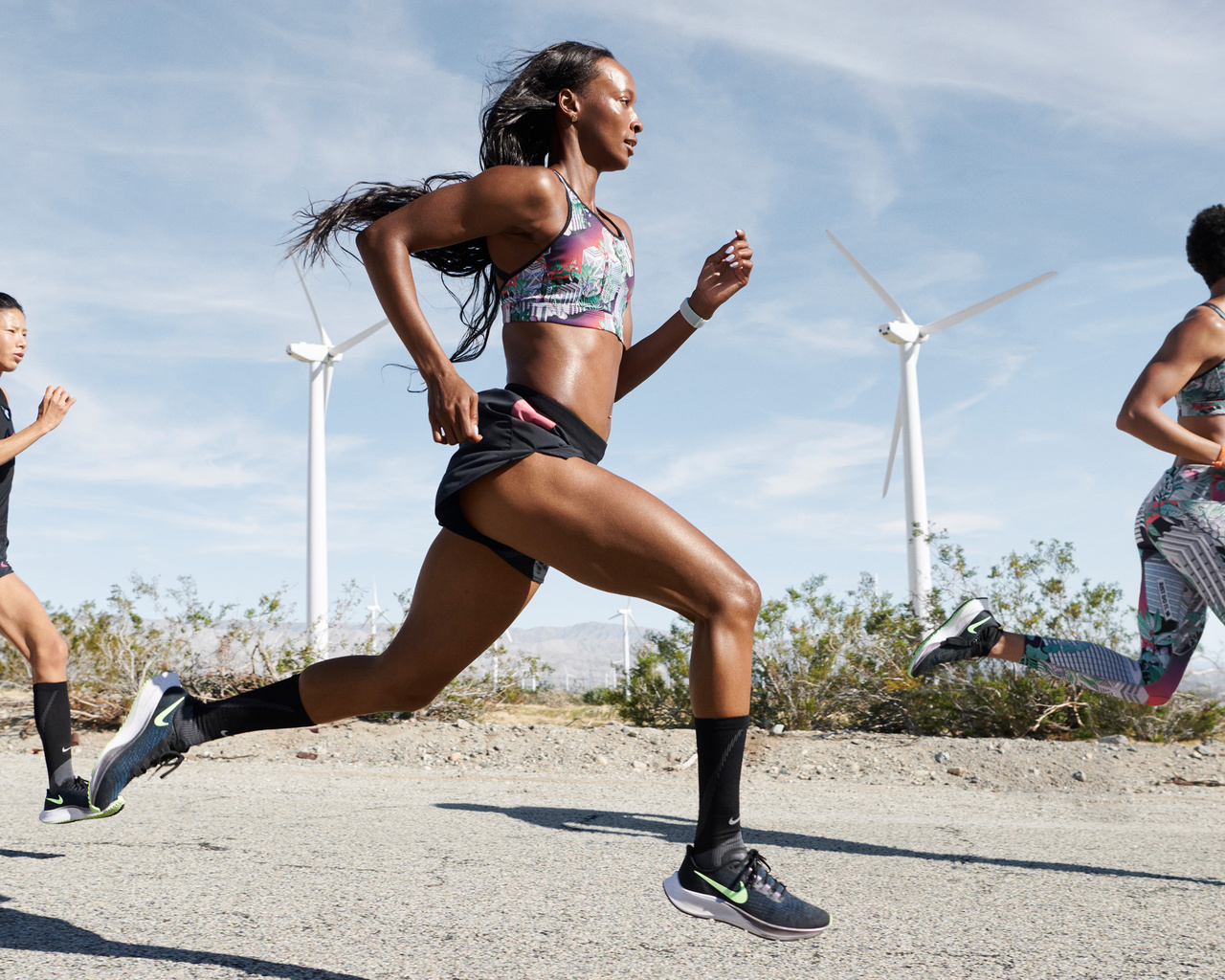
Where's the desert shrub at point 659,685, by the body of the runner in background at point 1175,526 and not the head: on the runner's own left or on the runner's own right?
on the runner's own left

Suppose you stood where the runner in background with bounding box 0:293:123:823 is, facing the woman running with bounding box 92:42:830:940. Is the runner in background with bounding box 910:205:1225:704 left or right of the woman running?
left

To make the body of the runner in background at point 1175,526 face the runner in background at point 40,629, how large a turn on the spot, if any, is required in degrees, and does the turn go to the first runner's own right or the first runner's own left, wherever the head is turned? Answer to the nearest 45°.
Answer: approximately 180°

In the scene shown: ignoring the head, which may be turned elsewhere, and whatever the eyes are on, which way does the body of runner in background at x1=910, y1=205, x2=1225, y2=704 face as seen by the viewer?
to the viewer's right

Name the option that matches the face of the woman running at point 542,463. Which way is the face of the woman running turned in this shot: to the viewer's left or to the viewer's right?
to the viewer's right

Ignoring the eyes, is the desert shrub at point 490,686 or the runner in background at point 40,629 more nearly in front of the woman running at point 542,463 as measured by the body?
the desert shrub

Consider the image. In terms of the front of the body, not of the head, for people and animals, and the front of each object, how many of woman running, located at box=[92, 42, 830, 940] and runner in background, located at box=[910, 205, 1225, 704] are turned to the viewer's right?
2

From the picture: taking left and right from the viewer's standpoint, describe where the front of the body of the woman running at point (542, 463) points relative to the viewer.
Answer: facing to the right of the viewer

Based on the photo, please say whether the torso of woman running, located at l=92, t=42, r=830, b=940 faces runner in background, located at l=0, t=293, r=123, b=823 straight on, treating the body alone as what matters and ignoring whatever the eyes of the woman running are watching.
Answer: no

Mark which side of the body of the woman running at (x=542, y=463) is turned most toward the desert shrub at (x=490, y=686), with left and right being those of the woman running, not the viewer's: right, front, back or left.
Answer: left

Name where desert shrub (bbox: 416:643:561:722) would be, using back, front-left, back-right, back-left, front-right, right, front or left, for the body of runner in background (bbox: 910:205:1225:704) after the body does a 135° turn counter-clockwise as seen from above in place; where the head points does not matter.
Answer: front

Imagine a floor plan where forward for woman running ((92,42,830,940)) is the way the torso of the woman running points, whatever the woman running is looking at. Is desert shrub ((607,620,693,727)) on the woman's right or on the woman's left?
on the woman's left
